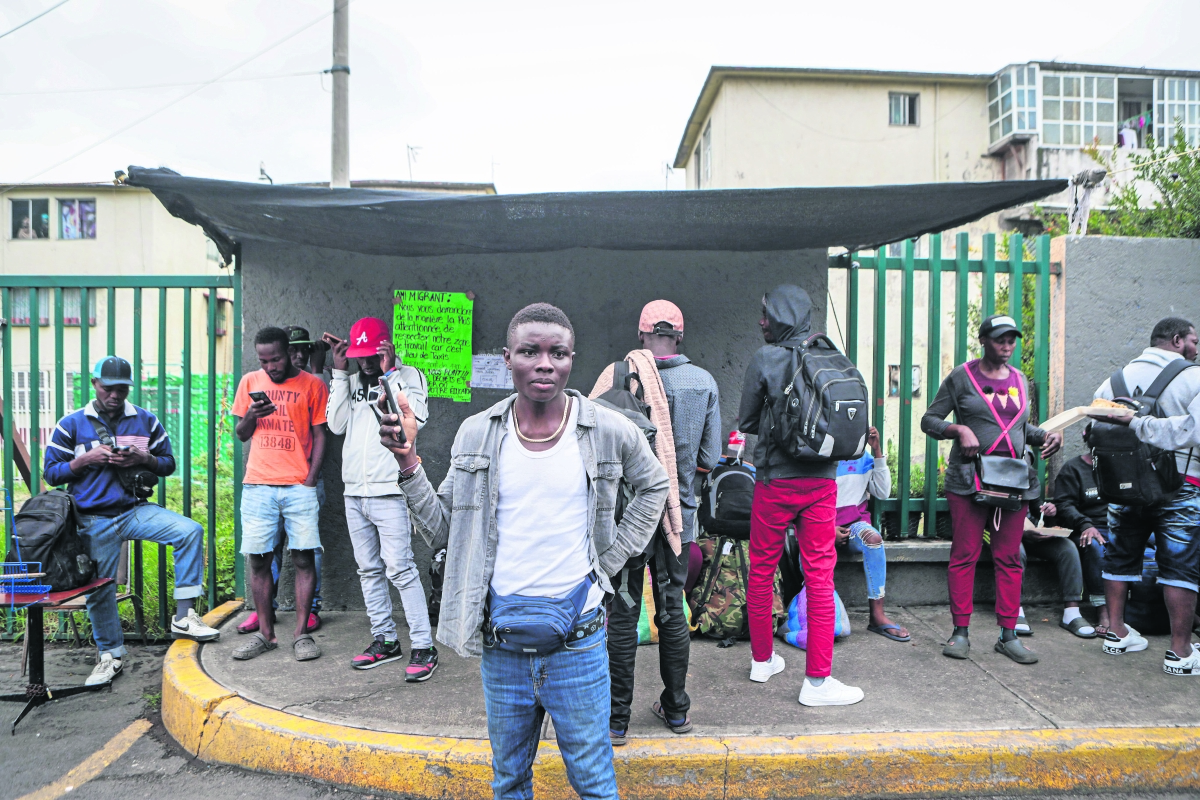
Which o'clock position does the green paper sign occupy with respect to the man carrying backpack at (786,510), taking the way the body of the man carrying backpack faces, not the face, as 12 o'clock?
The green paper sign is roughly at 11 o'clock from the man carrying backpack.

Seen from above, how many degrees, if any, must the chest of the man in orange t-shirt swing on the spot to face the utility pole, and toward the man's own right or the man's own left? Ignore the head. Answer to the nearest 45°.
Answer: approximately 180°

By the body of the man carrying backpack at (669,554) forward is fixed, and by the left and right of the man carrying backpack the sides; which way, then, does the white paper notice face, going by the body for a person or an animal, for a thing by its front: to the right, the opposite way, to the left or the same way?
the opposite way

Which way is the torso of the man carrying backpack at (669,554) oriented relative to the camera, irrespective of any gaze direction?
away from the camera

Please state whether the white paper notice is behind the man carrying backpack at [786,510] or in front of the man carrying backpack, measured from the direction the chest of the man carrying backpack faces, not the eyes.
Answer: in front

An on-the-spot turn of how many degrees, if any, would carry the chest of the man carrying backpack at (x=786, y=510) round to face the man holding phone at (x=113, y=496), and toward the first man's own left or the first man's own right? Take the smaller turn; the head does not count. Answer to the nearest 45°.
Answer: approximately 45° to the first man's own left

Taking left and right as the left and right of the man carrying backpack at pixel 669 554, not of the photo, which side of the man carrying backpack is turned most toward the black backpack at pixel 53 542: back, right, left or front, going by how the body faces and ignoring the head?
left

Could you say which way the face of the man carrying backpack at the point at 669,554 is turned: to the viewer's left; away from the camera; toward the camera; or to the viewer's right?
away from the camera

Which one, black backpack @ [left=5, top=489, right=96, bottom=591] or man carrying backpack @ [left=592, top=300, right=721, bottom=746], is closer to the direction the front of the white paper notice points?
the man carrying backpack

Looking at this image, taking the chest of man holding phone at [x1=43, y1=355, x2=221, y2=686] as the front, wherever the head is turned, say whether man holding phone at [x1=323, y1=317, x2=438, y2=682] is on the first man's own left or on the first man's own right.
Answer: on the first man's own left

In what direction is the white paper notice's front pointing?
toward the camera

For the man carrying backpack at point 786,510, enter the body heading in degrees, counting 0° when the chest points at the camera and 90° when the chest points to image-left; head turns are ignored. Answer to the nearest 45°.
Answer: approximately 135°

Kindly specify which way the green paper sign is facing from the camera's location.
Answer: facing the viewer

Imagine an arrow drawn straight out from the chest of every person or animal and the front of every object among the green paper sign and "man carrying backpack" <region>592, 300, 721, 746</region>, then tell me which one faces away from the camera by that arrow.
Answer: the man carrying backpack

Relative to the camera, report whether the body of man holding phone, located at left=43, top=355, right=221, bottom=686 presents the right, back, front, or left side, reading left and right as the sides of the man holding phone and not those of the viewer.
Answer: front

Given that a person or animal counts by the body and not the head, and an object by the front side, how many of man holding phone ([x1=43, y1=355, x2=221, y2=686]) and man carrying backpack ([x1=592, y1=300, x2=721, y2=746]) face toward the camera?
1

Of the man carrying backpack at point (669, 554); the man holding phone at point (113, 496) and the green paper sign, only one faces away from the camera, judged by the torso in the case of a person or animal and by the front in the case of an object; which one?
the man carrying backpack

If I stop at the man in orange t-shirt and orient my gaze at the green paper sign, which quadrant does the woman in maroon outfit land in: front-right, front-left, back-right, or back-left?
front-right

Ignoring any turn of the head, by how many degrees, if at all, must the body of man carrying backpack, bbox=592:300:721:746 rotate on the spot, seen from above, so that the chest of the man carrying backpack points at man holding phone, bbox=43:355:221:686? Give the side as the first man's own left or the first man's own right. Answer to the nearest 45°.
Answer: approximately 90° to the first man's own left
